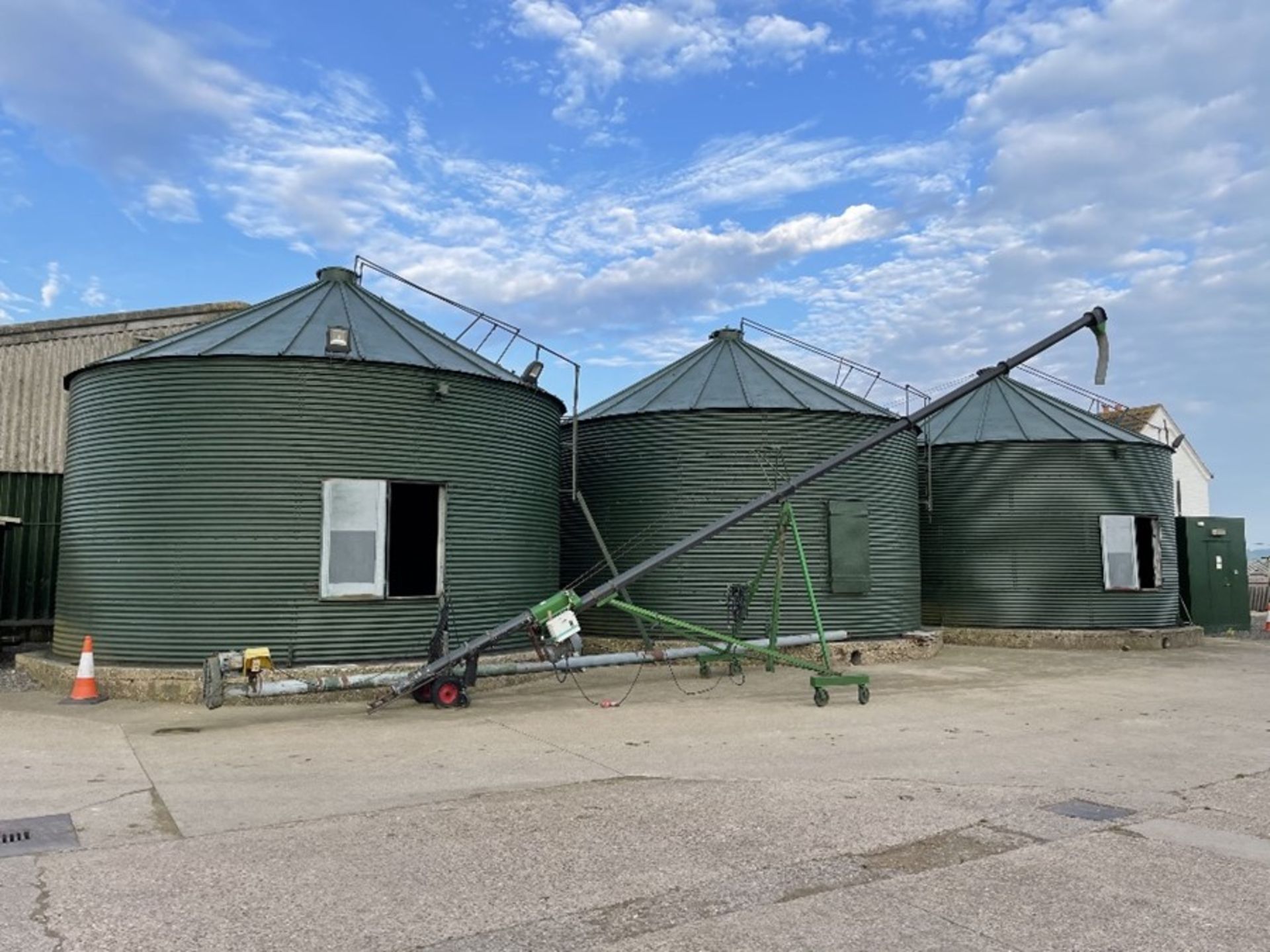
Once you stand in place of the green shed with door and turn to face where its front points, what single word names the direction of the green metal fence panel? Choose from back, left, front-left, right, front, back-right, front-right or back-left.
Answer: front-right

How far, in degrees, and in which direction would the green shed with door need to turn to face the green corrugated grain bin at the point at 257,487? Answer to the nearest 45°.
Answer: approximately 45° to its right

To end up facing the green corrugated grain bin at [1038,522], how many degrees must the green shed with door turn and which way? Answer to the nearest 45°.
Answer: approximately 45° to its right

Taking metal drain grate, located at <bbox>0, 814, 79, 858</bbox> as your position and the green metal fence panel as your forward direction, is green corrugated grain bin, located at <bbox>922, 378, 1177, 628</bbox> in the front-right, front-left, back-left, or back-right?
front-right

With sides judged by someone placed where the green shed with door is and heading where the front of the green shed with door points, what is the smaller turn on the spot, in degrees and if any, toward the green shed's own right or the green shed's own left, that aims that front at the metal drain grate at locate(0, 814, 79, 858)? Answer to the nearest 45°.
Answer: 0° — it already faces it

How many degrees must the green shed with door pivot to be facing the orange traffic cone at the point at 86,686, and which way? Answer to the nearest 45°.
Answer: approximately 45° to its right

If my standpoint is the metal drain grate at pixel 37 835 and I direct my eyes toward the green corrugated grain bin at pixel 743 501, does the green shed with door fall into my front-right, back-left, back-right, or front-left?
front-right

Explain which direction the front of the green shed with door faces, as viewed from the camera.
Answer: facing the viewer

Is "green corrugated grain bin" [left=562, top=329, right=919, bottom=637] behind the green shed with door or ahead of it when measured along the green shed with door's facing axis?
ahead

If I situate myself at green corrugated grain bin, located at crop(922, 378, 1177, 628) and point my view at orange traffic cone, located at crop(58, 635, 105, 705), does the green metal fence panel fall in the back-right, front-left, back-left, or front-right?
front-right
